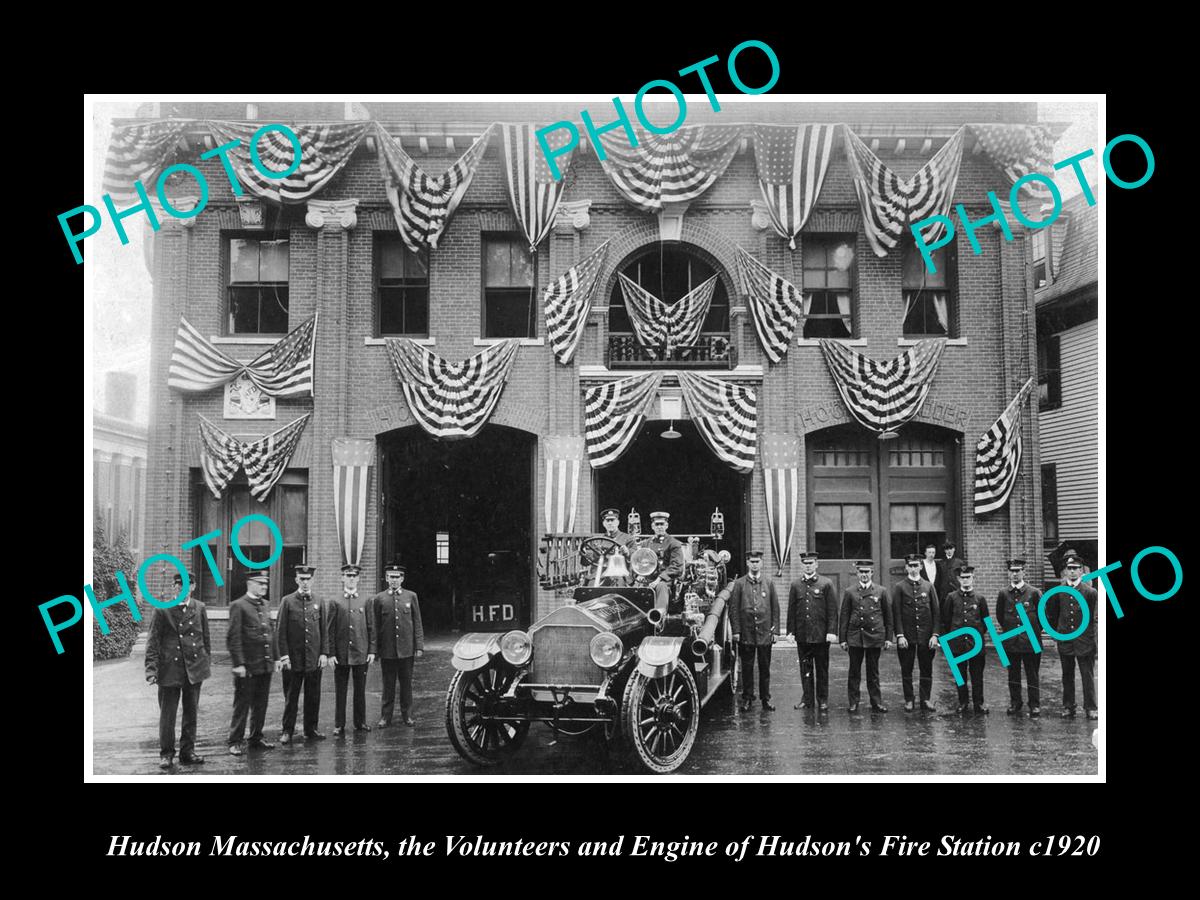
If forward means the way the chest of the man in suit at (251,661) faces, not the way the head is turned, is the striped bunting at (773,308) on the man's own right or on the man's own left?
on the man's own left

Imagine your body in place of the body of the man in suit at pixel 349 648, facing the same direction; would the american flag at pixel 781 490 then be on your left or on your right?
on your left

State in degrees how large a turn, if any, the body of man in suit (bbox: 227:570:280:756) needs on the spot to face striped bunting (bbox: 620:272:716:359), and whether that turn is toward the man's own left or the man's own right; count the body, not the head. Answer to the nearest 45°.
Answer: approximately 90° to the man's own left

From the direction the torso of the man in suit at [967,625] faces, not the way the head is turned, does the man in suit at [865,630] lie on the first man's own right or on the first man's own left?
on the first man's own right

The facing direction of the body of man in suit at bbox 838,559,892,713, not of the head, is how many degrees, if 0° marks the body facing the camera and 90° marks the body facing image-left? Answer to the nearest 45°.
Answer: approximately 0°
